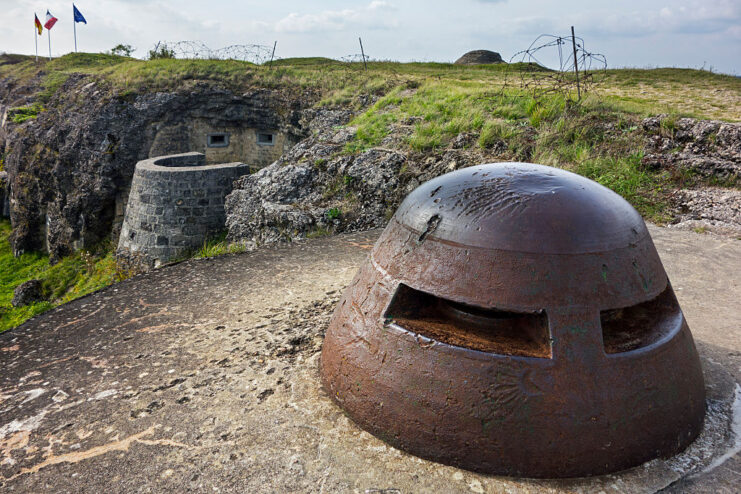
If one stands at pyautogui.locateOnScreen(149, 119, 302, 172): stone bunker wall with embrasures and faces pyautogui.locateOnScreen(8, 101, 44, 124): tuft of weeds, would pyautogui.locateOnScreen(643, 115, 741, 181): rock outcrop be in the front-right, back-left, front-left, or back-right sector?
back-left

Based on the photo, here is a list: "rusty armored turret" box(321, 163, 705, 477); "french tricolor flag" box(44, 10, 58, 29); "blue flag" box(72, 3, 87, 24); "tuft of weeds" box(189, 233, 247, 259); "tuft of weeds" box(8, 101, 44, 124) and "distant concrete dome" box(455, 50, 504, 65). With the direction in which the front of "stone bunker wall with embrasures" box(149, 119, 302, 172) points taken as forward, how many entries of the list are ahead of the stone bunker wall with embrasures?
2

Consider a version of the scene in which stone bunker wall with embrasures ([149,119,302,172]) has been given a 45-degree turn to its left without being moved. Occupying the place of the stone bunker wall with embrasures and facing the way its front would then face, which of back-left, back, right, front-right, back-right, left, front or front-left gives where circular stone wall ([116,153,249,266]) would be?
front-right

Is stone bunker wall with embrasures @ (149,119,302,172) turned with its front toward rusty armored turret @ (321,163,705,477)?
yes

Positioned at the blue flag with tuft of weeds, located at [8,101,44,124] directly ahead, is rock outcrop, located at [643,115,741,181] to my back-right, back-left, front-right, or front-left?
front-left

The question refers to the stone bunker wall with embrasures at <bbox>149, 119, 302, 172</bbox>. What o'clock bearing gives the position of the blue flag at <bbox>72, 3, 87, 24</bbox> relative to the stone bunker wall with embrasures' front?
The blue flag is roughly at 5 o'clock from the stone bunker wall with embrasures.

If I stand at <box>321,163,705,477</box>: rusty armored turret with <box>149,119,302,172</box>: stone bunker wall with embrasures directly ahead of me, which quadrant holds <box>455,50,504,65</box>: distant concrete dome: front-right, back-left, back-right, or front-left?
front-right

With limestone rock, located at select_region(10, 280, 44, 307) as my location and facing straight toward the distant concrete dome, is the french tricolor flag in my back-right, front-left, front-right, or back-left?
front-left

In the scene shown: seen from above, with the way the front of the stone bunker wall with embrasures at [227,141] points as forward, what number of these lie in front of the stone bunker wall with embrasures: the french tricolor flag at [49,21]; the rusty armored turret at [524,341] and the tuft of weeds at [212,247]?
2

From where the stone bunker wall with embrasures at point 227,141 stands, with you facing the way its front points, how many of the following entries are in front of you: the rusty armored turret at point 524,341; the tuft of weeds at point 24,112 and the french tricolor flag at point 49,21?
1

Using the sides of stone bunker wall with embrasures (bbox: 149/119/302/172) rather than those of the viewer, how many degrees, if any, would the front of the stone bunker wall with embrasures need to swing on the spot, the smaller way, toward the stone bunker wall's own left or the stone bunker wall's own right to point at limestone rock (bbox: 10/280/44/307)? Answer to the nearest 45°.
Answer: approximately 45° to the stone bunker wall's own right

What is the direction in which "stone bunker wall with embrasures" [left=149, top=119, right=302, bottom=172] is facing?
toward the camera

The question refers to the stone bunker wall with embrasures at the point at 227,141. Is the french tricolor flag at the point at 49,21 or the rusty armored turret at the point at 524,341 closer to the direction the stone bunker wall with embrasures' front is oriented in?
the rusty armored turret

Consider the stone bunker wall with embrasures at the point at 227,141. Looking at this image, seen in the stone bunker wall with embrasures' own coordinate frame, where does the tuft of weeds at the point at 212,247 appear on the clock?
The tuft of weeds is roughly at 12 o'clock from the stone bunker wall with embrasures.

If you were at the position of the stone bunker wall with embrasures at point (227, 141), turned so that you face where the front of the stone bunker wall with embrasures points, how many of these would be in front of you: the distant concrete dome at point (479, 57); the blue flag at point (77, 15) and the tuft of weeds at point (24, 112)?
0
